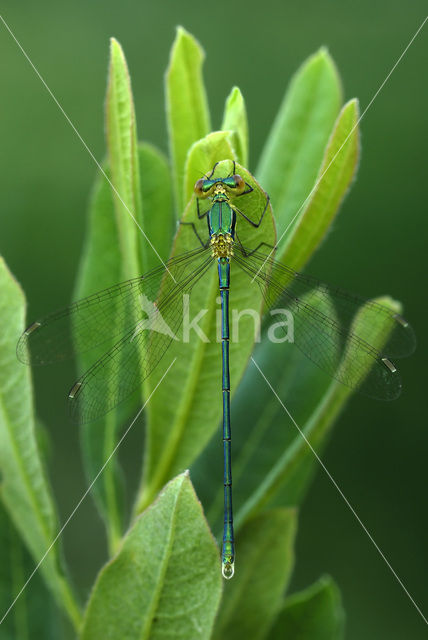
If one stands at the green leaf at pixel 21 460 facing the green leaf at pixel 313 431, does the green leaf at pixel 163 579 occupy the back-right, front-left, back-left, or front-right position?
front-right

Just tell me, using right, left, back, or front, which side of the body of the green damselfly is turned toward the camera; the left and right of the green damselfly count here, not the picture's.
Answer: back
